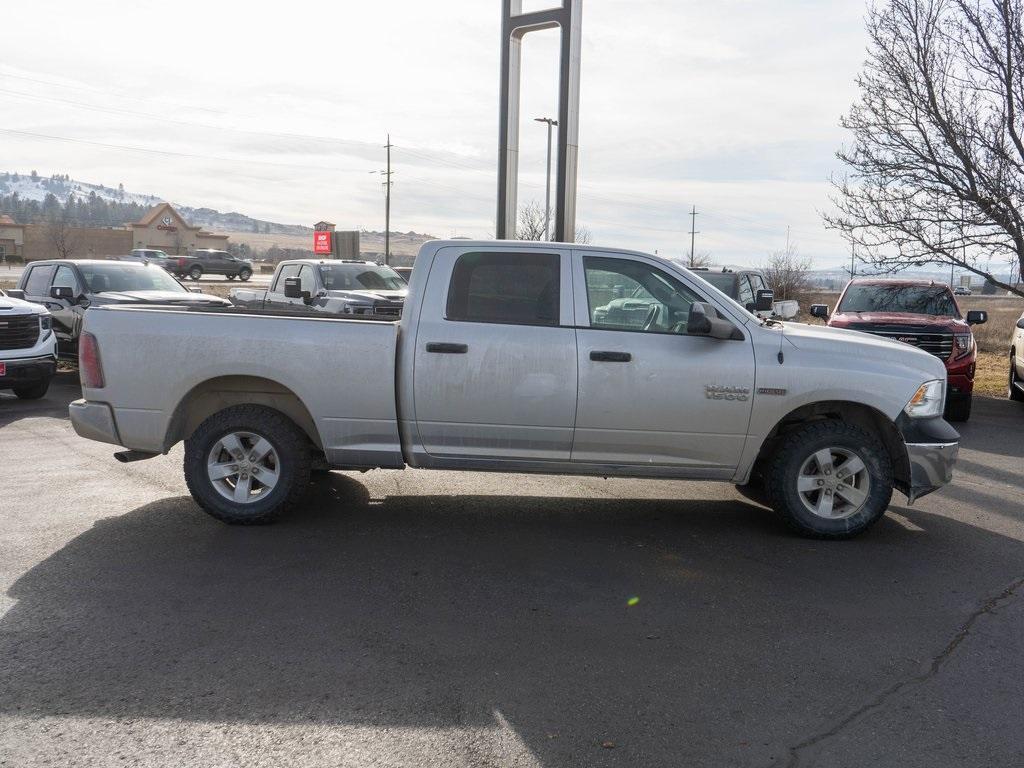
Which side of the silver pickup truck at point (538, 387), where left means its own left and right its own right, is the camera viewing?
right

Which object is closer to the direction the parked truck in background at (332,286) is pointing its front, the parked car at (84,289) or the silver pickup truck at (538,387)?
the silver pickup truck

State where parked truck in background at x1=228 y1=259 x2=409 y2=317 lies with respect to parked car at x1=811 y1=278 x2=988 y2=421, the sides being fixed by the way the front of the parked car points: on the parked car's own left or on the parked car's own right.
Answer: on the parked car's own right

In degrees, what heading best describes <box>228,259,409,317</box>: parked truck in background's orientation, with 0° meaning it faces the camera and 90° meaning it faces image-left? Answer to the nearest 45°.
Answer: approximately 315°

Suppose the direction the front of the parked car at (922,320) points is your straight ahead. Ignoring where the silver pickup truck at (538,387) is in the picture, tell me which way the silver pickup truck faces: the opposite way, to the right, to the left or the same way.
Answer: to the left

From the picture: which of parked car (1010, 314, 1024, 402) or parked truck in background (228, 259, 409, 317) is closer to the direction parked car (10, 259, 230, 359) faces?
the parked car

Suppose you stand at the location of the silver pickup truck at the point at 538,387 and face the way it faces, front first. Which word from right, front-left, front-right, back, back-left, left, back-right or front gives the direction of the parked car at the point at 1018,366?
front-left

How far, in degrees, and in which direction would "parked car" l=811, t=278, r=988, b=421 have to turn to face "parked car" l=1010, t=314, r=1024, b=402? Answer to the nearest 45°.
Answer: approximately 135° to its left

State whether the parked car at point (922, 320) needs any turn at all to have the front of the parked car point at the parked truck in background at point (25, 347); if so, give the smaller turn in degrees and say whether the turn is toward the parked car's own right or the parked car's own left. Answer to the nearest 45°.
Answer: approximately 45° to the parked car's own right

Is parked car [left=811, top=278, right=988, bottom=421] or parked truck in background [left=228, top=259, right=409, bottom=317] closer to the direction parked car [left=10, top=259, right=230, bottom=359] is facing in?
the parked car

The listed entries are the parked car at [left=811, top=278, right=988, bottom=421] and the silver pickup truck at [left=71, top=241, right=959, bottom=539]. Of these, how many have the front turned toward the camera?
1

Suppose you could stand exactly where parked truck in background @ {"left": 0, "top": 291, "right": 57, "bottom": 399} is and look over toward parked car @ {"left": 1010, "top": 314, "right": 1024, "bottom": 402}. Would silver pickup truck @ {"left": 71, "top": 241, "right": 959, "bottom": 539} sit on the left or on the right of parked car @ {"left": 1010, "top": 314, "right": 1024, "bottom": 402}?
right
